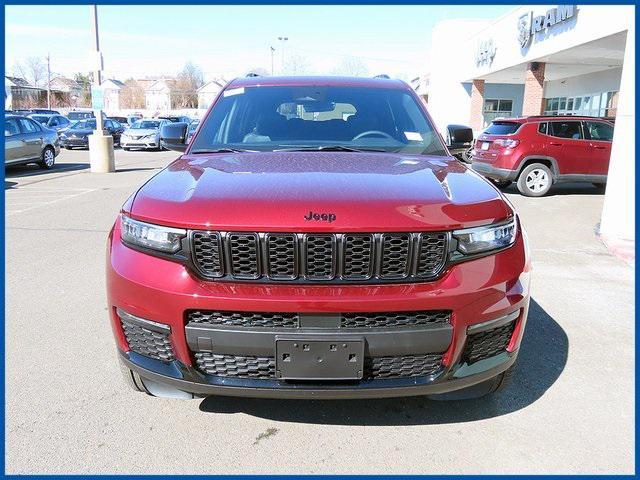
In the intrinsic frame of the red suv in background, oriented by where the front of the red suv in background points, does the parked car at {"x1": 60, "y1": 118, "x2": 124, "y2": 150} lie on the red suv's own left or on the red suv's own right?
on the red suv's own left

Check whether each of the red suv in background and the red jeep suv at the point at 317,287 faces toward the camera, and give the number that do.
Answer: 1

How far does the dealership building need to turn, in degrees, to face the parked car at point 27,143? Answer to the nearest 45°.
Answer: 0° — it already faces it

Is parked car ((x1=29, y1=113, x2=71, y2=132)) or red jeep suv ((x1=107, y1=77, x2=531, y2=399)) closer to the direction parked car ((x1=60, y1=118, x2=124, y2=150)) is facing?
the red jeep suv

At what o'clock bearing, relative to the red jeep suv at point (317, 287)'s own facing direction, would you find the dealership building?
The dealership building is roughly at 7 o'clock from the red jeep suv.

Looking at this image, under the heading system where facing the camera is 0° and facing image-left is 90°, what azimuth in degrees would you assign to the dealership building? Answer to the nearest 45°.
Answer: approximately 45°

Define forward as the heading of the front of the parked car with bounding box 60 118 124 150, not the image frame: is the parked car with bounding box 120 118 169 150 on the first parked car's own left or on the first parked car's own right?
on the first parked car's own left

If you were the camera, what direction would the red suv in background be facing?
facing away from the viewer and to the right of the viewer

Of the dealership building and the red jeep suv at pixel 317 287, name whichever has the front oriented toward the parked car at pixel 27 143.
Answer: the dealership building

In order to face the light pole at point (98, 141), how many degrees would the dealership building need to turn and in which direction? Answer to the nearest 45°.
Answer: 0° — it already faces it

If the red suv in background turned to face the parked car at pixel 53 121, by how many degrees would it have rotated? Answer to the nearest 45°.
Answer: approximately 135° to its left
